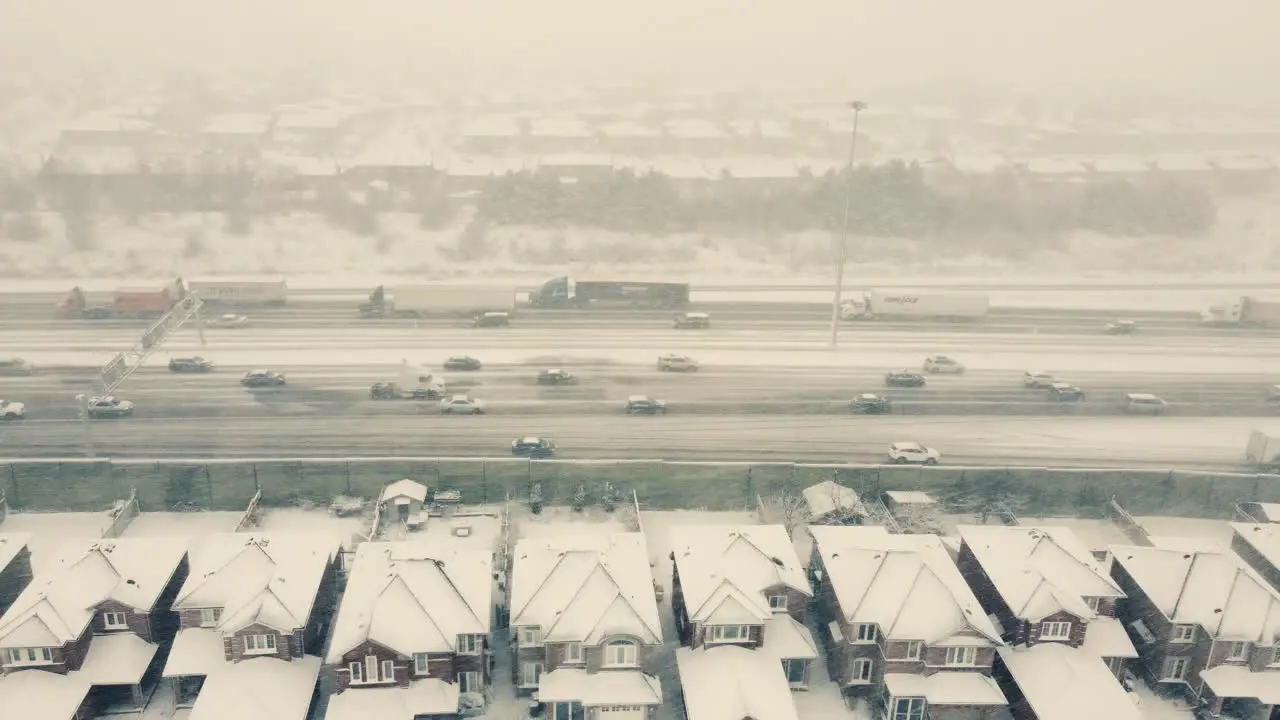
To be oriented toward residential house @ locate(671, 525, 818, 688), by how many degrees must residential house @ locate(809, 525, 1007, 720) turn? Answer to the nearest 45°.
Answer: approximately 90° to its right

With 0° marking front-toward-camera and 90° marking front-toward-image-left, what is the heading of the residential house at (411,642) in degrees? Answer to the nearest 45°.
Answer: approximately 0°

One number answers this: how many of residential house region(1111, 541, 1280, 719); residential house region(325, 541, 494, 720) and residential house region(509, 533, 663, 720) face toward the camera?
3

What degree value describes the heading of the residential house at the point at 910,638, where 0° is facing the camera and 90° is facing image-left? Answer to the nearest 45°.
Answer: approximately 0°

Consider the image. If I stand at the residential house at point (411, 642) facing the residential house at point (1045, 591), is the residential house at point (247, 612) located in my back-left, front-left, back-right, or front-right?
back-left

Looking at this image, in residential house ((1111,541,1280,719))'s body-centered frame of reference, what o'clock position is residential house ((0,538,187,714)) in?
residential house ((0,538,187,714)) is roughly at 2 o'clock from residential house ((1111,541,1280,719)).

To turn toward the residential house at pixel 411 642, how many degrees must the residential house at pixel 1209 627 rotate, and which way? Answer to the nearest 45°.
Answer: approximately 45° to its right

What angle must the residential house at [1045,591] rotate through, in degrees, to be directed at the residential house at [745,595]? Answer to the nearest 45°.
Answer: approximately 45° to its right

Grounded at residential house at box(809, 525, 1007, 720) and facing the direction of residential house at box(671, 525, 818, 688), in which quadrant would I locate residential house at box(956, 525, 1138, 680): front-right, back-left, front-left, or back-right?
back-right
